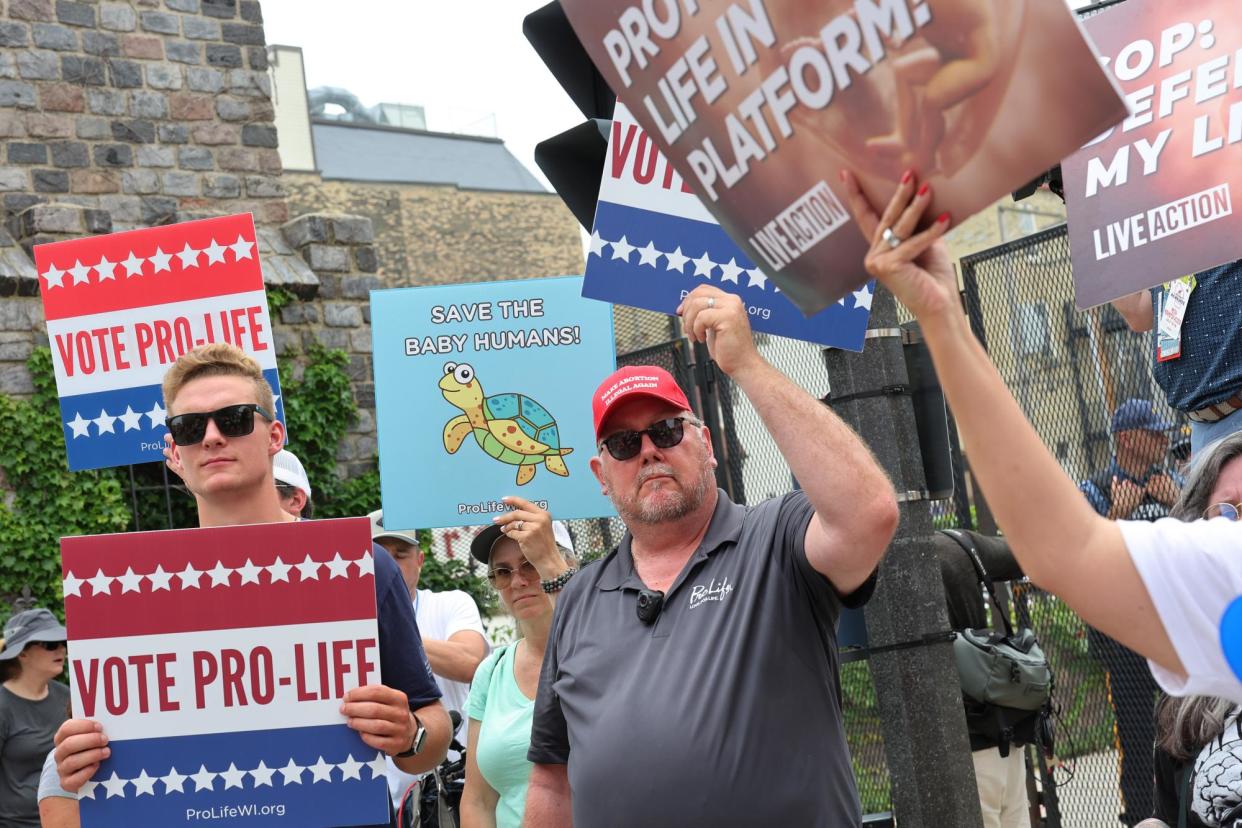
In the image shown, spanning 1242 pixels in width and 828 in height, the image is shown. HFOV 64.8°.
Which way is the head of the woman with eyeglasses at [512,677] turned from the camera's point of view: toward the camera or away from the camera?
toward the camera

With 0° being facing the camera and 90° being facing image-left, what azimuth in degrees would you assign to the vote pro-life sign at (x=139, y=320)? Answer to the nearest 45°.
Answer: approximately 0°

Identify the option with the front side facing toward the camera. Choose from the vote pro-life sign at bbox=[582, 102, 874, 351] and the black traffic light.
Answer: the vote pro-life sign

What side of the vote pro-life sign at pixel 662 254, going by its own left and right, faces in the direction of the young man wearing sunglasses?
right

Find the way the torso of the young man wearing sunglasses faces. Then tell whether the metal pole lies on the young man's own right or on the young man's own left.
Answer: on the young man's own left

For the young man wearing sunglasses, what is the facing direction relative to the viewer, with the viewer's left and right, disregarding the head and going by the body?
facing the viewer

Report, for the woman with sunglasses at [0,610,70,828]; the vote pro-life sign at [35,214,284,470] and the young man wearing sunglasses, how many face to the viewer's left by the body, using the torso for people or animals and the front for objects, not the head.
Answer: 0

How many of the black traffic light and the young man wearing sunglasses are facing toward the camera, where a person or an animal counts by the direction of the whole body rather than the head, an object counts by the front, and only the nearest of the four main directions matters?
1

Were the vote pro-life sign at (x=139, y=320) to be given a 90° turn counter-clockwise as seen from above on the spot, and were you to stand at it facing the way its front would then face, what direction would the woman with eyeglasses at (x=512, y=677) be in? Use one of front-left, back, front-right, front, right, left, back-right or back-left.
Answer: front-right

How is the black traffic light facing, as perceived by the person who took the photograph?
facing to the left of the viewer

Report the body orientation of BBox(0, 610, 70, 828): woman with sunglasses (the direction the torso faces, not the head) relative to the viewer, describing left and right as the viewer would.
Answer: facing the viewer and to the right of the viewer

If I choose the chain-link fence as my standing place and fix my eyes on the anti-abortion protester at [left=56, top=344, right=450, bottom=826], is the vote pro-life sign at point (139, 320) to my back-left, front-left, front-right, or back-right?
front-right

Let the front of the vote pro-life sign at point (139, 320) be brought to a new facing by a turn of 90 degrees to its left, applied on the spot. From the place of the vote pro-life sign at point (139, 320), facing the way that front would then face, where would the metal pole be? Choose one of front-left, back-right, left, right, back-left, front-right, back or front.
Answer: front-right
